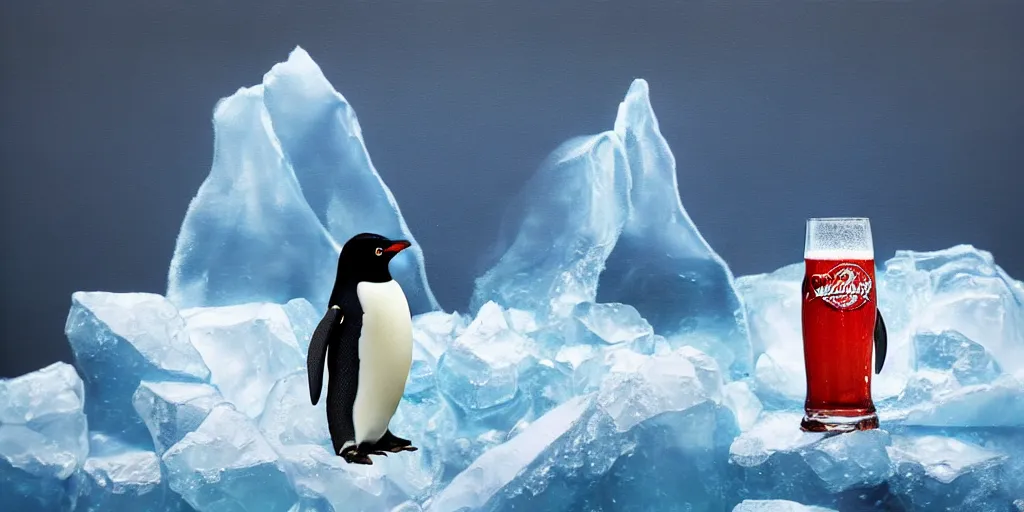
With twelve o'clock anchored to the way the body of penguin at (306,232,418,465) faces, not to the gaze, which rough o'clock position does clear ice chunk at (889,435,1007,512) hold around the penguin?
The clear ice chunk is roughly at 11 o'clock from the penguin.

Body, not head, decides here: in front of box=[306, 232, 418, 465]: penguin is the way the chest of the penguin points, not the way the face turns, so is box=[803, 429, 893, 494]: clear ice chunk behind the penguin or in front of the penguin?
in front

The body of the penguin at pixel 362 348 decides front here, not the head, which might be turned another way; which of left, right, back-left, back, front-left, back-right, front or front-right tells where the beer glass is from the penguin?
front-left

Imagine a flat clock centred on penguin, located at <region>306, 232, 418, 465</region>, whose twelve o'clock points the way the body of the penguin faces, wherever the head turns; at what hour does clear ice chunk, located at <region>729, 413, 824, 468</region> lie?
The clear ice chunk is roughly at 11 o'clock from the penguin.

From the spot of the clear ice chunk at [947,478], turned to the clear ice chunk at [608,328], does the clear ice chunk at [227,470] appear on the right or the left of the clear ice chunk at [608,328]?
left

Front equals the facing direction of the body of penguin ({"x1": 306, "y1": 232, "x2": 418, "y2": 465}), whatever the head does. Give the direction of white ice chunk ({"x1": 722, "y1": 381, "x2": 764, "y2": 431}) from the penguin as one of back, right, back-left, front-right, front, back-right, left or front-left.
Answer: front-left

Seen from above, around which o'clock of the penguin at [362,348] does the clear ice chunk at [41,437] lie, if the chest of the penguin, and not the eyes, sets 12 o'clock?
The clear ice chunk is roughly at 5 o'clock from the penguin.

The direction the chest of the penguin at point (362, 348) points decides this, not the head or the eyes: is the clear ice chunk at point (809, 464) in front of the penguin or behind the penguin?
in front

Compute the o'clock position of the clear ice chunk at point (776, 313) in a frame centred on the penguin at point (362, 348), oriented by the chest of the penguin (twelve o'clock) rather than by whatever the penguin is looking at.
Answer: The clear ice chunk is roughly at 10 o'clock from the penguin.

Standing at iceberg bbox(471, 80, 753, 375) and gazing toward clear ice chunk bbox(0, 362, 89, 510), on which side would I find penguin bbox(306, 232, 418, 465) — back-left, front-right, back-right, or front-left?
front-left
